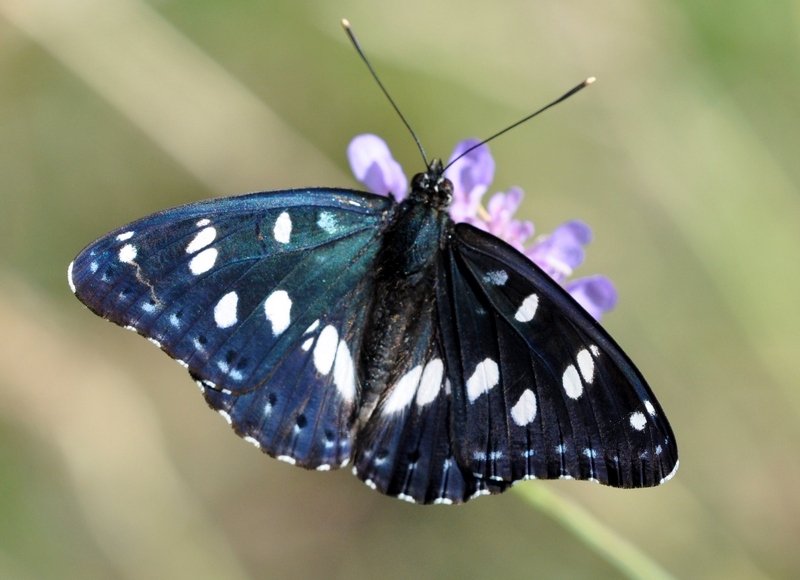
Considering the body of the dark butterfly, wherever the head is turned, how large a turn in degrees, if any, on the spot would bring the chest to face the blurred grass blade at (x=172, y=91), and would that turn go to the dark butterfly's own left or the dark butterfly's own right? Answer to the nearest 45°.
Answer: approximately 45° to the dark butterfly's own left

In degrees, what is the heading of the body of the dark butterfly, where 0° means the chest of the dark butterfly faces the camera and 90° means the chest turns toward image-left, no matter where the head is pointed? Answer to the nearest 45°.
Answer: approximately 180°
